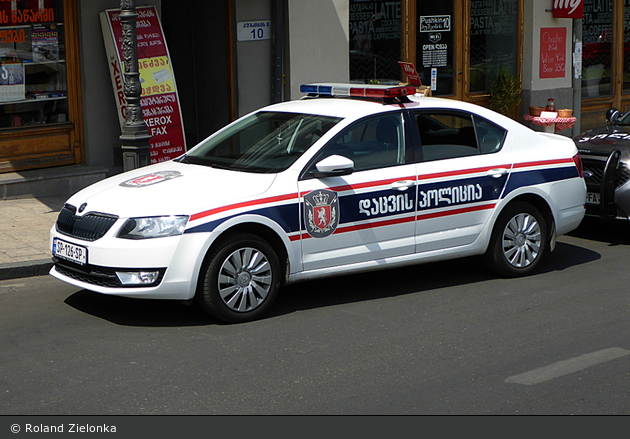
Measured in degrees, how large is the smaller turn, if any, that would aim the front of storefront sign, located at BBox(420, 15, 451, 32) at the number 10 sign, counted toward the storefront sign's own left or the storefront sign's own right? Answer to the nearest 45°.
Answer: approximately 45° to the storefront sign's own right

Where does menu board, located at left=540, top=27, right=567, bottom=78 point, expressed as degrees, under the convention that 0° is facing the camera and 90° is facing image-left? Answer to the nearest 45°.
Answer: approximately 0°

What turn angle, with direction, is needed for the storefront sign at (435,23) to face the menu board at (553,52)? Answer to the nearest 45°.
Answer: approximately 135° to its left

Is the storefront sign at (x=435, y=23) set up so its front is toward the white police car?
yes

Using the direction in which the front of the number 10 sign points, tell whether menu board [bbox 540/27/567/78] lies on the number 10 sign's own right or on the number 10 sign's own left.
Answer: on the number 10 sign's own left

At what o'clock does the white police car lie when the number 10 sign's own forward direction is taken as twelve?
The white police car is roughly at 12 o'clock from the number 10 sign.
